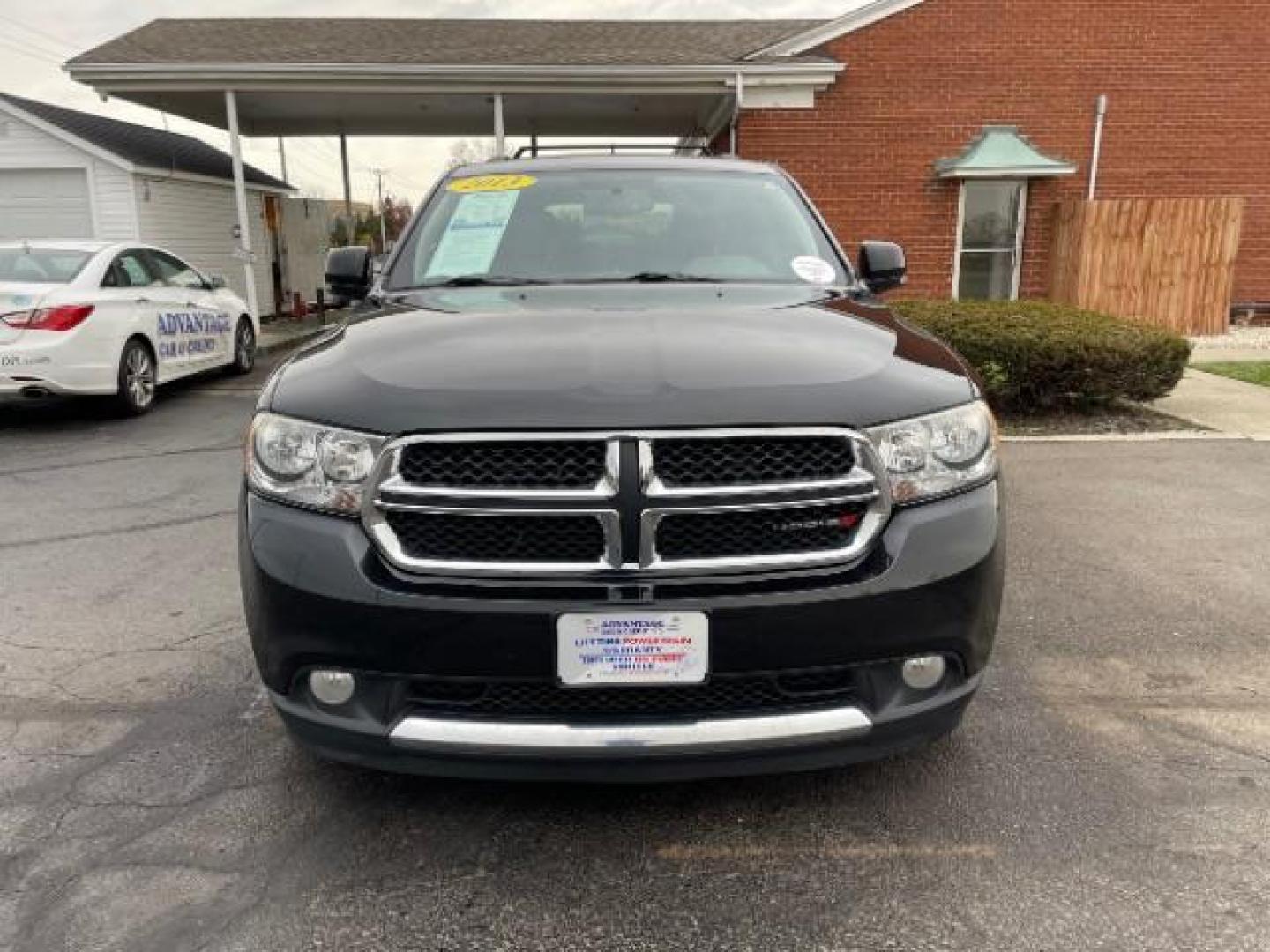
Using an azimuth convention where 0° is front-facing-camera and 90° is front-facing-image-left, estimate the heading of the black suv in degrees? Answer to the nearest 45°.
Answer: approximately 0°

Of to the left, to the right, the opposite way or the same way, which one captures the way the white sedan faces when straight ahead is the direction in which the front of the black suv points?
the opposite way

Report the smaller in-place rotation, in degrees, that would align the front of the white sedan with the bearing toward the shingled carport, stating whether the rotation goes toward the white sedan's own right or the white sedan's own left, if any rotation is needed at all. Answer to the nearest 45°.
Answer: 0° — it already faces it

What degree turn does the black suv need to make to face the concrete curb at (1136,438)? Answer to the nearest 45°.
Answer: approximately 135° to its left

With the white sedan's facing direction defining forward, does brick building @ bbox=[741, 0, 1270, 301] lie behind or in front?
in front

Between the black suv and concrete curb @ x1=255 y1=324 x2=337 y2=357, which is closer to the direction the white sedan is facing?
the concrete curb

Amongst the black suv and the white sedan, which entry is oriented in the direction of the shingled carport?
the white sedan

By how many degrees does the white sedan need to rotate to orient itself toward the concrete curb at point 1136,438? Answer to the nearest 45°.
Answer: approximately 90° to its right

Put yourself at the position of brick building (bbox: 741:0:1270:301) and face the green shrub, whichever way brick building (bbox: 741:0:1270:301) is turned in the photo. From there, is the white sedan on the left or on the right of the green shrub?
right

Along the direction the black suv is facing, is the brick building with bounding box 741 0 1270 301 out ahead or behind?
behind

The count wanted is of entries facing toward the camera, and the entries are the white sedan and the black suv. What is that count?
1

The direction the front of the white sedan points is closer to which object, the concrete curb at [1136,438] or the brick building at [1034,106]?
the brick building

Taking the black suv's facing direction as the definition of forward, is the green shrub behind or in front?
behind

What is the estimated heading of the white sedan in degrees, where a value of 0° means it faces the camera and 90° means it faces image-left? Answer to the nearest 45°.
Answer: approximately 225°

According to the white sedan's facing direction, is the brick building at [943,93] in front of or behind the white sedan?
in front

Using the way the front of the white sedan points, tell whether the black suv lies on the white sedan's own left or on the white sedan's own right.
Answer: on the white sedan's own right
